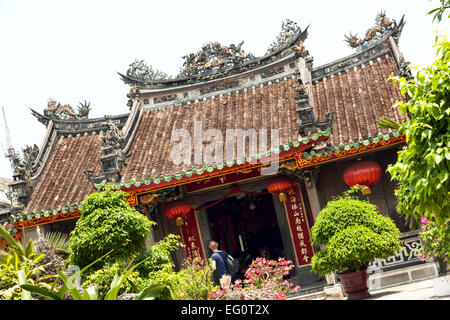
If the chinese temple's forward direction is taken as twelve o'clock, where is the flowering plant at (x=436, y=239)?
The flowering plant is roughly at 11 o'clock from the chinese temple.

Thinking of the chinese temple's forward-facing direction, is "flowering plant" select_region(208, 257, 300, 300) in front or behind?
in front

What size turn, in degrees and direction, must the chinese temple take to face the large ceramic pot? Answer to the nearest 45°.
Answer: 0° — it already faces it

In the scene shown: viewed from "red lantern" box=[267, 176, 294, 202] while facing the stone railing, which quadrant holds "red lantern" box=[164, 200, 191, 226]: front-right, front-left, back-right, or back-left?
back-right

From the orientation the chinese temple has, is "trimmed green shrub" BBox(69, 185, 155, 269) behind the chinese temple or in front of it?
in front
